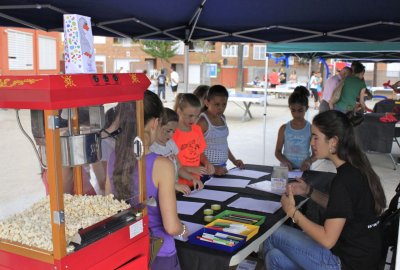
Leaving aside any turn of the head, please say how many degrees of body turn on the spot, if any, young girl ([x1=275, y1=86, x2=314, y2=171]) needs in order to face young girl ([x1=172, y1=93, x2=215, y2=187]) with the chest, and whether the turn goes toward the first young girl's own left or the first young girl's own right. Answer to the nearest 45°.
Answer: approximately 45° to the first young girl's own right

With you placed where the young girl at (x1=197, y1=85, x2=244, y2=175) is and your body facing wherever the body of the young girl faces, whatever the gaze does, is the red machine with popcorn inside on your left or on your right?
on your right

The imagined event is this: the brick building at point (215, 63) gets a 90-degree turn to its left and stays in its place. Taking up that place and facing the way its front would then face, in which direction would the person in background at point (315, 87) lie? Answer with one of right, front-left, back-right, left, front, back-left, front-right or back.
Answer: right

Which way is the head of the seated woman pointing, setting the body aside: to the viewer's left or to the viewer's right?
to the viewer's left

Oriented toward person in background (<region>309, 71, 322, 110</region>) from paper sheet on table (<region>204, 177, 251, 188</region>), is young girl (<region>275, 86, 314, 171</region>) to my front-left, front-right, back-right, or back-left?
front-right

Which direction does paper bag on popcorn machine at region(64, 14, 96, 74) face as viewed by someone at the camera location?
facing the viewer

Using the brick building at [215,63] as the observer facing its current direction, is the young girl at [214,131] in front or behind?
in front

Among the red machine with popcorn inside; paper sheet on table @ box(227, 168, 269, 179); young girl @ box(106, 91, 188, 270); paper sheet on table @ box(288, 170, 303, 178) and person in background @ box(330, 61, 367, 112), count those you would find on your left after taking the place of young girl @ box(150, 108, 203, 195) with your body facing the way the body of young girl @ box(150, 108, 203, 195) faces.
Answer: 3

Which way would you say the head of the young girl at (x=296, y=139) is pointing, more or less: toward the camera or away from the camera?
toward the camera

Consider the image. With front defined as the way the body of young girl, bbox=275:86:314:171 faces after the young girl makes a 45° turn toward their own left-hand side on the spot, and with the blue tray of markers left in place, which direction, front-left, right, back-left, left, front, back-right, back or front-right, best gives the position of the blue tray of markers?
front-right

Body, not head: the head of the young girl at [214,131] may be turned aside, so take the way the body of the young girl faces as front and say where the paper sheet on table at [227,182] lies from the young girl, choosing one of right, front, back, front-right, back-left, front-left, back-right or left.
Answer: front-right

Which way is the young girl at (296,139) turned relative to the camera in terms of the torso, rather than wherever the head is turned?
toward the camera
